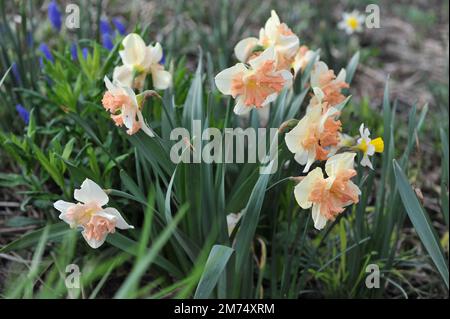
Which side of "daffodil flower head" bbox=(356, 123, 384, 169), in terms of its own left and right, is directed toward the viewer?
right

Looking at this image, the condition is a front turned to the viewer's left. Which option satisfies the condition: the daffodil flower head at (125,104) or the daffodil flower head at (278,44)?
the daffodil flower head at (125,104)

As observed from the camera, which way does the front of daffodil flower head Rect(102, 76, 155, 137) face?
facing to the left of the viewer

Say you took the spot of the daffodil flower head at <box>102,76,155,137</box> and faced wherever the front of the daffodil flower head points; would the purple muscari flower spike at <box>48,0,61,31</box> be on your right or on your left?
on your right

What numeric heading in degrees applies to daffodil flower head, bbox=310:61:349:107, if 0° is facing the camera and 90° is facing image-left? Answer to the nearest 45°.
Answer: approximately 315°
